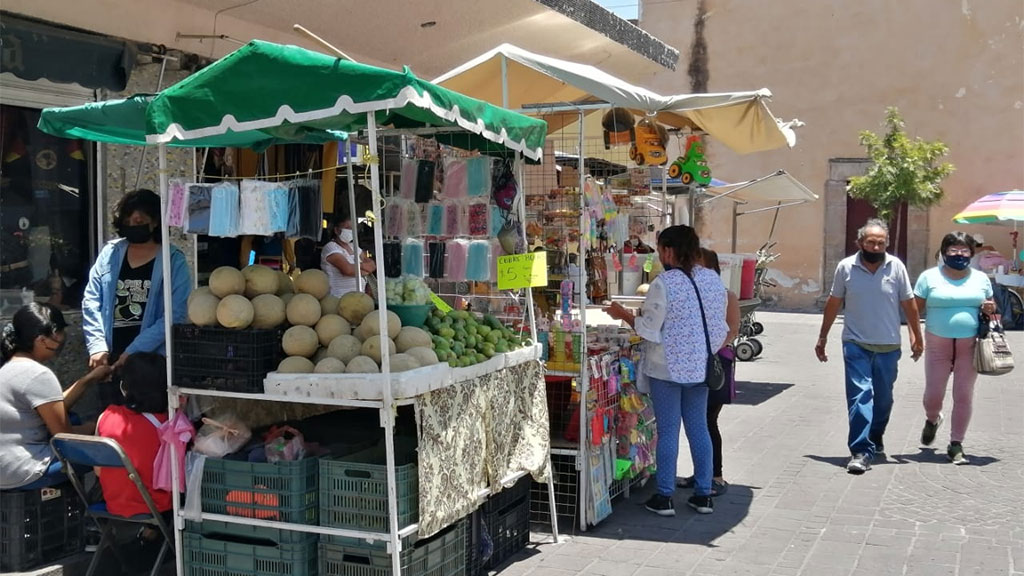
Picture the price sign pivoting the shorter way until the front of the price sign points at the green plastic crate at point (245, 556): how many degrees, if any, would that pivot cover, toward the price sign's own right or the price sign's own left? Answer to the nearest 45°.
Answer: approximately 45° to the price sign's own right

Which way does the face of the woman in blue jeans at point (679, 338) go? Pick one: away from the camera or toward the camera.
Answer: away from the camera

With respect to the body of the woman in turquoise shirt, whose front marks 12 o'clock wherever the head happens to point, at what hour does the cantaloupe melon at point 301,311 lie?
The cantaloupe melon is roughly at 1 o'clock from the woman in turquoise shirt.

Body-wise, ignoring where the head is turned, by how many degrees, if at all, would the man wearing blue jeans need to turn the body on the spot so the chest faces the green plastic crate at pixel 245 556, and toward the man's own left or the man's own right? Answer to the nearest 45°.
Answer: approximately 45° to the man's own right

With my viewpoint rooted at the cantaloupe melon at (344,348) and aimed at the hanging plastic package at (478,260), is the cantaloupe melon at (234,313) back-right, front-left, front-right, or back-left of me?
back-left

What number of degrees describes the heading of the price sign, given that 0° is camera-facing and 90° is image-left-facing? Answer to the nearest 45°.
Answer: approximately 0°

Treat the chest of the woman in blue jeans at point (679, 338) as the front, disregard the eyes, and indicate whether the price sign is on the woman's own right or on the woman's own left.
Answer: on the woman's own left

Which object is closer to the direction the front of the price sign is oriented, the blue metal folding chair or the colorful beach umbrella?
the blue metal folding chair

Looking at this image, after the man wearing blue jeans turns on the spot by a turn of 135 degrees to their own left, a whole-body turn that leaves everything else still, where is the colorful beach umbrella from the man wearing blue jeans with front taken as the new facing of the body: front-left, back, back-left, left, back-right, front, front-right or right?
front-left

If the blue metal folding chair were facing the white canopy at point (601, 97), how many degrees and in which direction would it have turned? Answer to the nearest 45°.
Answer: approximately 45° to its right
